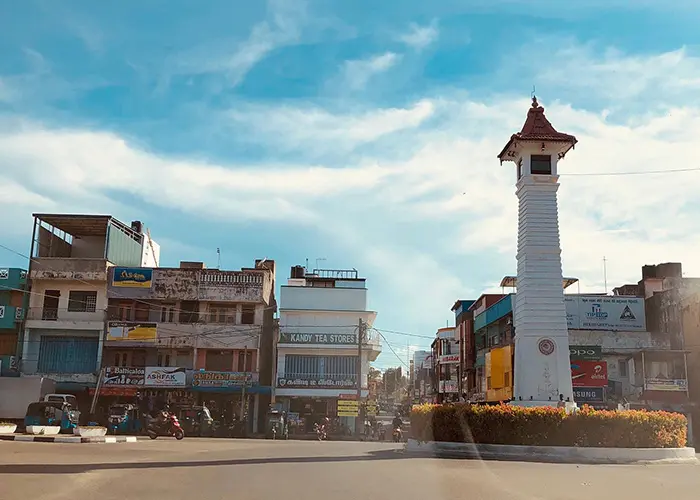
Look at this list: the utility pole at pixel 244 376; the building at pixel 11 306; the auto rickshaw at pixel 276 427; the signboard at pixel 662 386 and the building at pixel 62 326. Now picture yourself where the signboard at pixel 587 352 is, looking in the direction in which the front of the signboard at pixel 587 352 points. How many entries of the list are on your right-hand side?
4

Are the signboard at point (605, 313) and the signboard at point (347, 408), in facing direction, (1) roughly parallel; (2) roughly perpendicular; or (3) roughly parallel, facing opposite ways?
roughly parallel

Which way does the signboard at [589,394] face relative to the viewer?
toward the camera

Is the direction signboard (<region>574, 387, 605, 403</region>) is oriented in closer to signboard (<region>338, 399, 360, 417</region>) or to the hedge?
the hedge

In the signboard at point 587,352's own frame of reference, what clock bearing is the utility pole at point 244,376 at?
The utility pole is roughly at 3 o'clock from the signboard.

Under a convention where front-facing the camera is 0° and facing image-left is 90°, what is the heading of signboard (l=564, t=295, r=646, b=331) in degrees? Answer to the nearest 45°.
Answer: approximately 0°

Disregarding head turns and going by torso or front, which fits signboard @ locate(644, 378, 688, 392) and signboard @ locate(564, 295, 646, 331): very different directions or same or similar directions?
same or similar directions

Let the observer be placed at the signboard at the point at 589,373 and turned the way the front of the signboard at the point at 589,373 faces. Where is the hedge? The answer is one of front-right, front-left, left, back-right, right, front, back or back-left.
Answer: front

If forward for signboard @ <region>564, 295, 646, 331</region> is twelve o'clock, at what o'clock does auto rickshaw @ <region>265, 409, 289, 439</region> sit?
The auto rickshaw is roughly at 2 o'clock from the signboard.

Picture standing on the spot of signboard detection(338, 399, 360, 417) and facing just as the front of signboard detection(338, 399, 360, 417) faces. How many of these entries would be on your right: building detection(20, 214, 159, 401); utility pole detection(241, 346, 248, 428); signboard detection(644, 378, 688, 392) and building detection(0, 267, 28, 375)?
3

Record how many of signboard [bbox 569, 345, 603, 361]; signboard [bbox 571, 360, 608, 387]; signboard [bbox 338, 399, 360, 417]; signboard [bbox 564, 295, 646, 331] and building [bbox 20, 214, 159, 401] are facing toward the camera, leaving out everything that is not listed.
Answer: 5

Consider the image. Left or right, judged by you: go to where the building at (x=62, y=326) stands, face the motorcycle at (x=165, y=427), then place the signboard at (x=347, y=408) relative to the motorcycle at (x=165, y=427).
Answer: left

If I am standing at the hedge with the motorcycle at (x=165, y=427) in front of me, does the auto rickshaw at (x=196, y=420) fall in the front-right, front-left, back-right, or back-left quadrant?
front-right

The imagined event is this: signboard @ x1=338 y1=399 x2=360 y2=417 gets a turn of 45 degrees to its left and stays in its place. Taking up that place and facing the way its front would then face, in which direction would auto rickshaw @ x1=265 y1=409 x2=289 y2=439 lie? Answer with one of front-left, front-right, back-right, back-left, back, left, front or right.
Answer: right

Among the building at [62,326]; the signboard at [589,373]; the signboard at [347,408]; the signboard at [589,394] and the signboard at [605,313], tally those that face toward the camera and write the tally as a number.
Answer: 5
